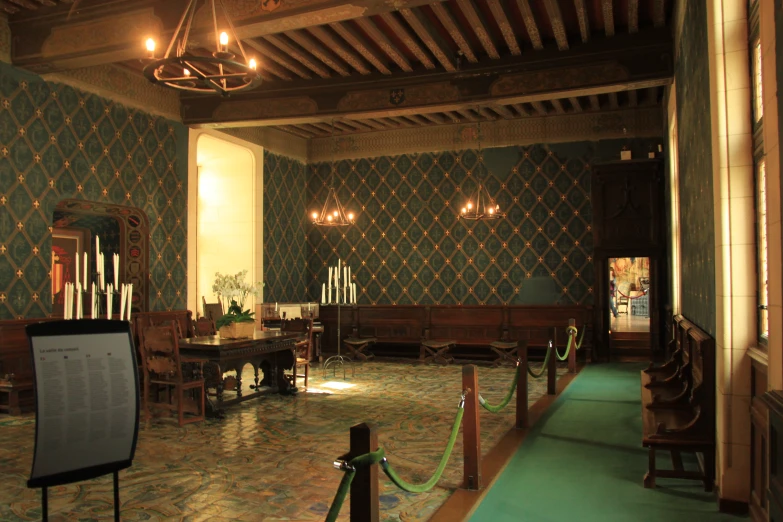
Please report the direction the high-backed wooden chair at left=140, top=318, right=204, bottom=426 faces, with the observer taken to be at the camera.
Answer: facing away from the viewer and to the right of the viewer

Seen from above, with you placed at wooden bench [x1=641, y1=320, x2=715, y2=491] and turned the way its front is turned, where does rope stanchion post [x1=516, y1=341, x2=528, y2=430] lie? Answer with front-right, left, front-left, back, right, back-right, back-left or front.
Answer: front-right

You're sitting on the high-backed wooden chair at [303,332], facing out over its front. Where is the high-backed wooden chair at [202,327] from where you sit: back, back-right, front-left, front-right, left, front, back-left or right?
front-right

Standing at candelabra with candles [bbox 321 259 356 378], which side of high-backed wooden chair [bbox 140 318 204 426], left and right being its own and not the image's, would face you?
front

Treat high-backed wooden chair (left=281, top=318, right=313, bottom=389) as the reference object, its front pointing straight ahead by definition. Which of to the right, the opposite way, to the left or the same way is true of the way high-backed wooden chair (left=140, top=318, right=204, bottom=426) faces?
the opposite way

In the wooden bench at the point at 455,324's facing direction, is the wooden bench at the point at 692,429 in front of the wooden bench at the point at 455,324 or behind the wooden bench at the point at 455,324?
in front

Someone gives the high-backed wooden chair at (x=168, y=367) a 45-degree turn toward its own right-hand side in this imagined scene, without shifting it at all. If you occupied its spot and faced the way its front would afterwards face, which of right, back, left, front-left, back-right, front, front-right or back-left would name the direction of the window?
front-right

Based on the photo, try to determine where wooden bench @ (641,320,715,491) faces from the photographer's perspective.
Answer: facing to the left of the viewer

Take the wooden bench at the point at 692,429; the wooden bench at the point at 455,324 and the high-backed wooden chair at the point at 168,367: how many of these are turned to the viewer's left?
1

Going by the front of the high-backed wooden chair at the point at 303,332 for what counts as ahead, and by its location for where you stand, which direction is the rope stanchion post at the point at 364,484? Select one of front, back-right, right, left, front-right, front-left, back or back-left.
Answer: front-left

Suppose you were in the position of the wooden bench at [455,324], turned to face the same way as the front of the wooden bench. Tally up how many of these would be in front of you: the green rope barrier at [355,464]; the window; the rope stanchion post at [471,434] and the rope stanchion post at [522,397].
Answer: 4

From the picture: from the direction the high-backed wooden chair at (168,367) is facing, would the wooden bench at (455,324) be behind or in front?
in front

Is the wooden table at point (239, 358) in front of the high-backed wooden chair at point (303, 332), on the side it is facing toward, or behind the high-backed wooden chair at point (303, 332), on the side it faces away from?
in front

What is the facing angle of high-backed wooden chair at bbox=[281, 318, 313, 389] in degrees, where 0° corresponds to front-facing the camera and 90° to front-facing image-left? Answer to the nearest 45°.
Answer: approximately 45°
